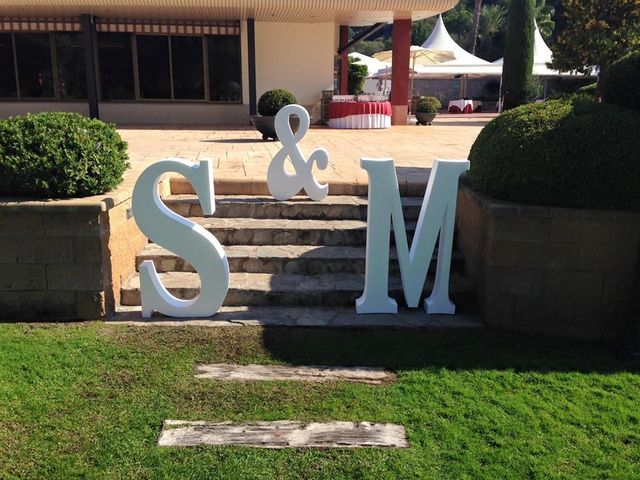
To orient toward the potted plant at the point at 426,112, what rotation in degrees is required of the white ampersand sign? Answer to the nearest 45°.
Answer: approximately 180°

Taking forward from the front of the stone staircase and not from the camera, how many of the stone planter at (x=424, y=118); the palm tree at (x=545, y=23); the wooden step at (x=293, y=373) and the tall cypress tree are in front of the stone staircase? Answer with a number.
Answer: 1

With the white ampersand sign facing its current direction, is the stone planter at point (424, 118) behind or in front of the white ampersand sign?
behind

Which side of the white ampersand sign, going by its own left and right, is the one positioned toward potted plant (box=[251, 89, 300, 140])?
back

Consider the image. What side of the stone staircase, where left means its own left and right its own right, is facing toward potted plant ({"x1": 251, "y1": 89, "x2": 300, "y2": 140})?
back

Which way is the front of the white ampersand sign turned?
toward the camera

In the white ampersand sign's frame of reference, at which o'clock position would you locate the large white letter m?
The large white letter m is roughly at 11 o'clock from the white ampersand sign.

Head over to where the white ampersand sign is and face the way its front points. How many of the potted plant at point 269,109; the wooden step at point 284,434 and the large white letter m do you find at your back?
1

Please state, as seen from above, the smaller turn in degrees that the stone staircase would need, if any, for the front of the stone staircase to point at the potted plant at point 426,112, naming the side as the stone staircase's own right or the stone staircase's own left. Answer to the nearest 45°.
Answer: approximately 180°

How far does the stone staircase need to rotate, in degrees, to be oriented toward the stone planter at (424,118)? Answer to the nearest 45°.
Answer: approximately 180°

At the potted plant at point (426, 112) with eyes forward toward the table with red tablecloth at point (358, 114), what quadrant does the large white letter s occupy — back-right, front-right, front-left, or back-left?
front-left

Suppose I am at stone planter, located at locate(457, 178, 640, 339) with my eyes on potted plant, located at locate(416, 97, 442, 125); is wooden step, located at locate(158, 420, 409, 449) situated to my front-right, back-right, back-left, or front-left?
back-left

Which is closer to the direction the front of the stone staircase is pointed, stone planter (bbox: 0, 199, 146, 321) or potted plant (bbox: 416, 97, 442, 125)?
the stone planter

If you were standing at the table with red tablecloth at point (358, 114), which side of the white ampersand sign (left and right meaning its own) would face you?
back

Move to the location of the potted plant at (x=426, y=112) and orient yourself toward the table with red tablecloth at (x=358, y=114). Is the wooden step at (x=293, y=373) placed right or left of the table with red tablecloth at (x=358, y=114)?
left

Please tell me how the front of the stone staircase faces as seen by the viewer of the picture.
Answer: facing the viewer

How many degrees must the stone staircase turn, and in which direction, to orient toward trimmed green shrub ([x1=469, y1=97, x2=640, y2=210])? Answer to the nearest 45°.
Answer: approximately 90° to its left

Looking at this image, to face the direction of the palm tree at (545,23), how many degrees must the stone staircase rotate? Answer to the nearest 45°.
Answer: approximately 135° to its left

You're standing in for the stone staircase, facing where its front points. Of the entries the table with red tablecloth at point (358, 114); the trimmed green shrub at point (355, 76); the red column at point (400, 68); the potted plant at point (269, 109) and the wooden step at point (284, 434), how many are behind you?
4

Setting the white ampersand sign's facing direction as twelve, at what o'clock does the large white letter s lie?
The large white letter s is roughly at 1 o'clock from the white ampersand sign.
